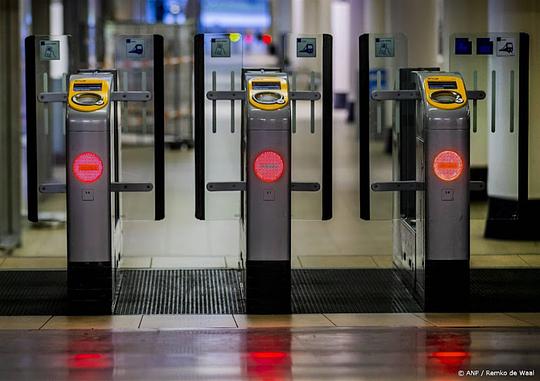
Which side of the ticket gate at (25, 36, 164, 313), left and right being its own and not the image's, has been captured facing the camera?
front

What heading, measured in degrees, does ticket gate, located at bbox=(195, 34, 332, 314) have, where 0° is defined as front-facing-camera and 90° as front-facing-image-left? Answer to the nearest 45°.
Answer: approximately 0°

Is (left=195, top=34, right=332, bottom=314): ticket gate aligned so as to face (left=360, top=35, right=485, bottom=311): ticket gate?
no

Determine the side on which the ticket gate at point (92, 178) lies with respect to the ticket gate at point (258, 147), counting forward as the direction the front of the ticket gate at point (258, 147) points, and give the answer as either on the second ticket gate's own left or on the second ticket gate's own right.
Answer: on the second ticket gate's own right

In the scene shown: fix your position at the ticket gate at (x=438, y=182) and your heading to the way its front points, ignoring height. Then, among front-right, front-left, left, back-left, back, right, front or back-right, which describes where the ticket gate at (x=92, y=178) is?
right

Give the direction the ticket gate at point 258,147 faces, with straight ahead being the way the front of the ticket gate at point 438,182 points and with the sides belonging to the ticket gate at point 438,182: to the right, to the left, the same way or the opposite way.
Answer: the same way

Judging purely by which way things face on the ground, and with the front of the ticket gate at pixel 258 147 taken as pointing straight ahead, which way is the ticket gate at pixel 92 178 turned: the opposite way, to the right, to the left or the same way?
the same way

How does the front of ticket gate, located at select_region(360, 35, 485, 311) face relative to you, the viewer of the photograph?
facing the viewer

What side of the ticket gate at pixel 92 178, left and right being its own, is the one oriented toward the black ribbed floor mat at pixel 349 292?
left

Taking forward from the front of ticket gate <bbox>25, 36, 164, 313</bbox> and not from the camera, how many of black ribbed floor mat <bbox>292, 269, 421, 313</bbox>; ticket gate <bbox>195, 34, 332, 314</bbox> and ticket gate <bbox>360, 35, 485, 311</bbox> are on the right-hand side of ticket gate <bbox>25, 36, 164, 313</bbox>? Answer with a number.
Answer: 0
